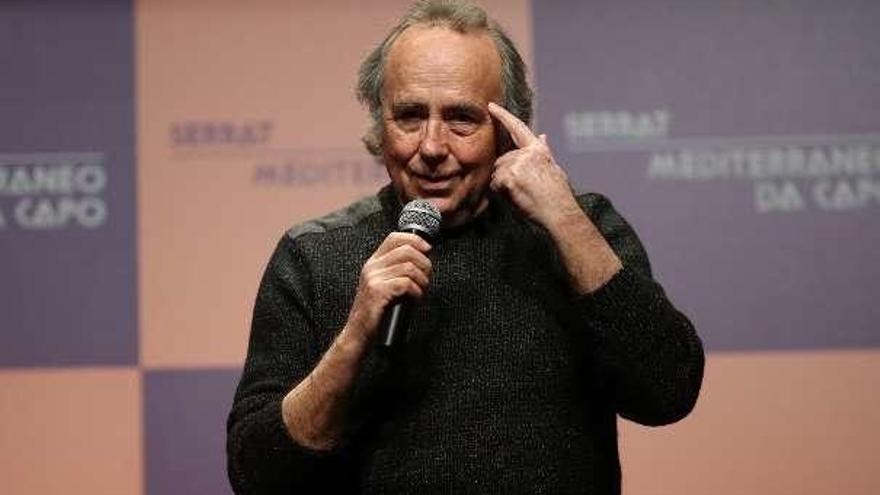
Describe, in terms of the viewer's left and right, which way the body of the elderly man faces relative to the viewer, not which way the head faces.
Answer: facing the viewer
